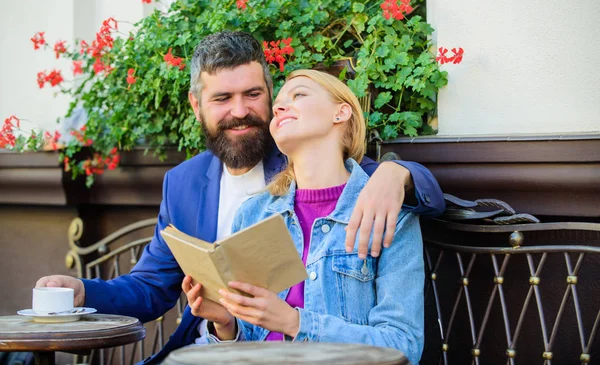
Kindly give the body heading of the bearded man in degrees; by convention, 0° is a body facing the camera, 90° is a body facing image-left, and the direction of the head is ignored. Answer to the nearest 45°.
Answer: approximately 0°

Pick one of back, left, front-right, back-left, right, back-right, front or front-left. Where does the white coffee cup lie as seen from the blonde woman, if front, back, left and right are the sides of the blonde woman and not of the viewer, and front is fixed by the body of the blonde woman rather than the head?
front-right

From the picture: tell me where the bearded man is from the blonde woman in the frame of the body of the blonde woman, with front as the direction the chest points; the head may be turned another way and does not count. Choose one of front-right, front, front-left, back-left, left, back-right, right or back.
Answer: right

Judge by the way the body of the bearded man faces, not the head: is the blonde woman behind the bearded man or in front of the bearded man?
in front

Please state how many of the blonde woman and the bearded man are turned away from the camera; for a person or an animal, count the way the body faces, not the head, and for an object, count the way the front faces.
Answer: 0

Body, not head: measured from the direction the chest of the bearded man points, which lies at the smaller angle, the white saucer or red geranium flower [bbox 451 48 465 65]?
the white saucer

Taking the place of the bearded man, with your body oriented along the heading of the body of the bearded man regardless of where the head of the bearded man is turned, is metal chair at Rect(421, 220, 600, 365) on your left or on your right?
on your left

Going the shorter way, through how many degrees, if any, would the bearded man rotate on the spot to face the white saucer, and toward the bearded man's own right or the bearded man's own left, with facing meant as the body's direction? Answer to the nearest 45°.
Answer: approximately 45° to the bearded man's own right

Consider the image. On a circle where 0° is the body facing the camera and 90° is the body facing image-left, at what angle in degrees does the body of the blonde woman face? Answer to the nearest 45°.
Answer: approximately 45°

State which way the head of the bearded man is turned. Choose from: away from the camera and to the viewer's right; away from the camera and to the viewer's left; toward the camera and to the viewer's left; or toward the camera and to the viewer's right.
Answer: toward the camera and to the viewer's right

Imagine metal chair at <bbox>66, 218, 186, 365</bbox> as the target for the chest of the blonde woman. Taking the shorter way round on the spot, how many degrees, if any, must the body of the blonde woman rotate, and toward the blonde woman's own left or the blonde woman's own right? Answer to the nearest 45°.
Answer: approximately 90° to the blonde woman's own right
